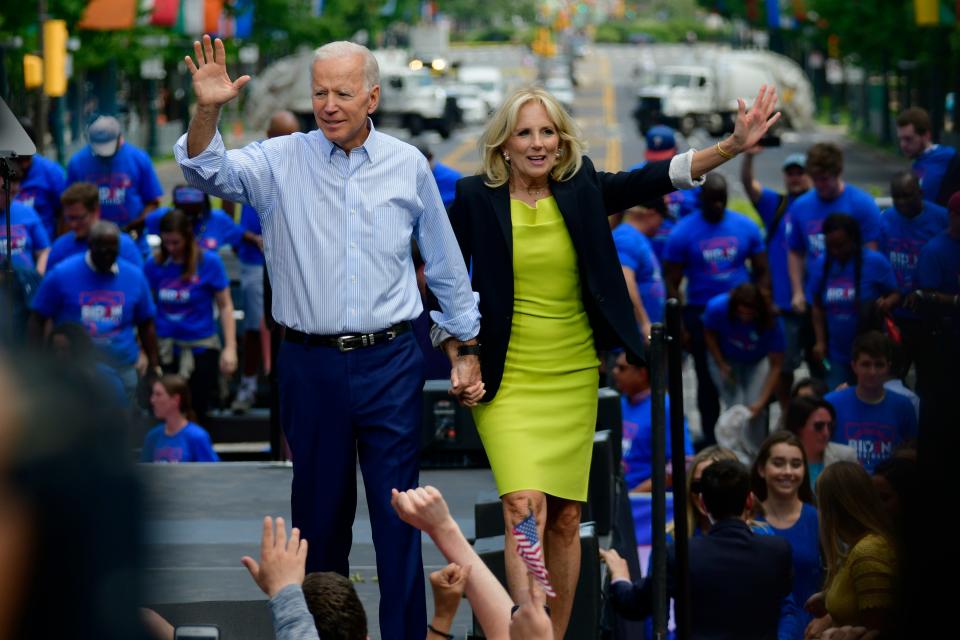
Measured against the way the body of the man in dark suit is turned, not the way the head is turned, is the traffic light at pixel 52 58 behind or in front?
in front

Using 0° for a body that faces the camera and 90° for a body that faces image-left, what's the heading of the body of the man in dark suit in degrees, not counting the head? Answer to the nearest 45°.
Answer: approximately 180°

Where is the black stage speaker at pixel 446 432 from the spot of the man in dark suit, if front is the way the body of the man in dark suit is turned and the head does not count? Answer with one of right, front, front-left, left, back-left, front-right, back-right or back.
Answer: front-left

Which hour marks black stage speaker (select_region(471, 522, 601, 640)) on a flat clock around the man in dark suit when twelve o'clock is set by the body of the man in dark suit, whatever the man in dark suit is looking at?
The black stage speaker is roughly at 8 o'clock from the man in dark suit.

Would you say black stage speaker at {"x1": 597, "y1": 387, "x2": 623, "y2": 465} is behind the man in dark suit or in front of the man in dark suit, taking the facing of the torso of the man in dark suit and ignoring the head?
in front
